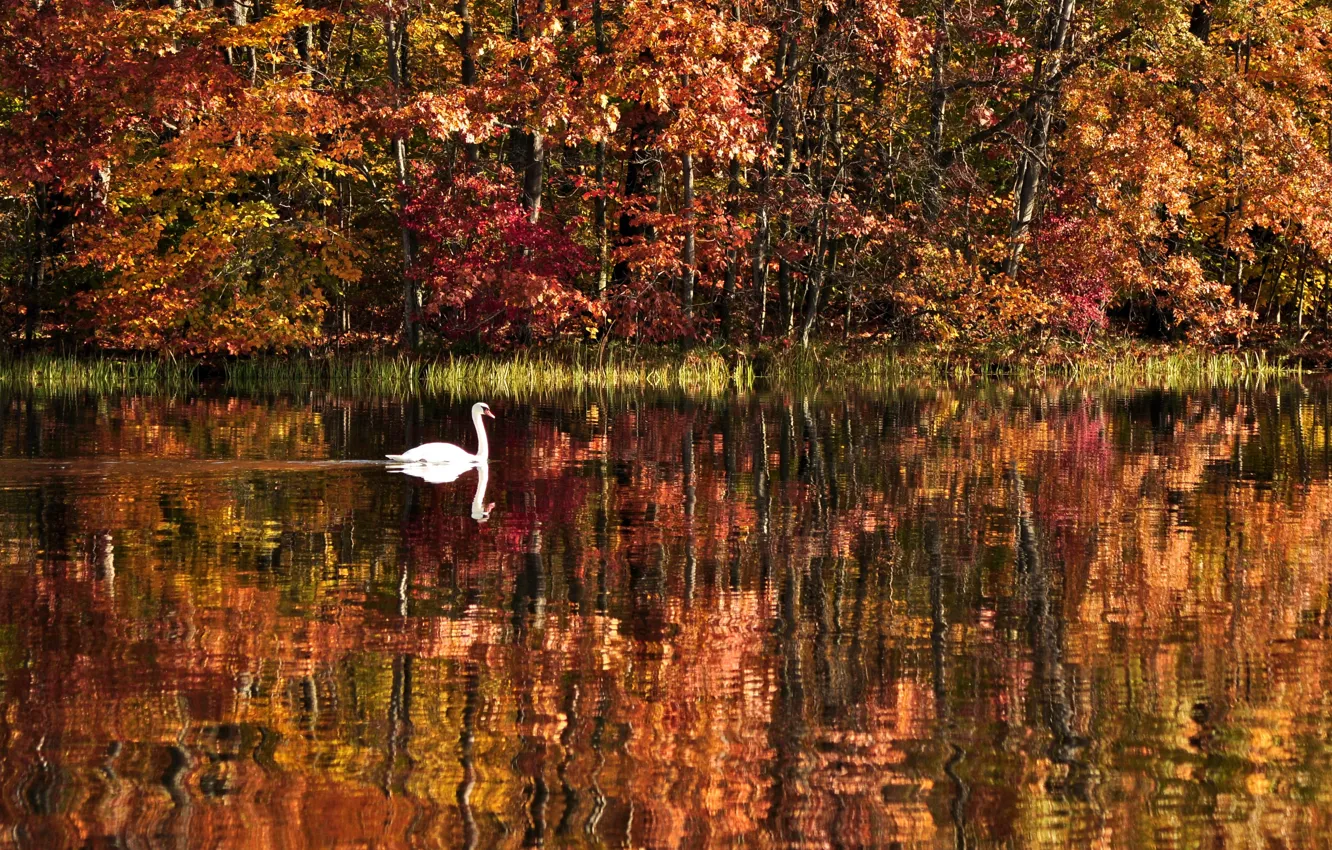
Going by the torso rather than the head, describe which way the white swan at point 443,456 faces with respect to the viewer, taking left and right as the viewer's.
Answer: facing to the right of the viewer
